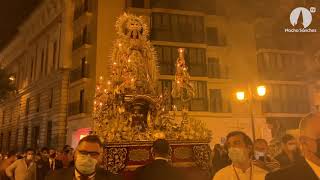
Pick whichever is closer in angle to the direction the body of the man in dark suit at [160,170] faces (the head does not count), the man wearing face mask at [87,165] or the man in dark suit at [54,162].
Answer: the man in dark suit

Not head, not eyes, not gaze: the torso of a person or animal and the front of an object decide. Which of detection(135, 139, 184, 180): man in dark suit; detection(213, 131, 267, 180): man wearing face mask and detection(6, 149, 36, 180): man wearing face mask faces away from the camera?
the man in dark suit

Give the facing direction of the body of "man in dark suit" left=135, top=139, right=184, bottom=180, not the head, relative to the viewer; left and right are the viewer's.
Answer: facing away from the viewer

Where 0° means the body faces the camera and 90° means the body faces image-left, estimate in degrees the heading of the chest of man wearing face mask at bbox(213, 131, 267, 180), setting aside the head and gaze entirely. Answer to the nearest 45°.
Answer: approximately 45°

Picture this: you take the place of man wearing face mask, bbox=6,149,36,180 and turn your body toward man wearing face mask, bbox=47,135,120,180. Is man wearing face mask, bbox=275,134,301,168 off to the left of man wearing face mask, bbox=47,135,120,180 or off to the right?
left

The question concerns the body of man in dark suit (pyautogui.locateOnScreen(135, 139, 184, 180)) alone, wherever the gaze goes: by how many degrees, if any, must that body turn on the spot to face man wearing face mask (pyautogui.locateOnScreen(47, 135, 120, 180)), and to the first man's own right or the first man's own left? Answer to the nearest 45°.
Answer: approximately 135° to the first man's own left

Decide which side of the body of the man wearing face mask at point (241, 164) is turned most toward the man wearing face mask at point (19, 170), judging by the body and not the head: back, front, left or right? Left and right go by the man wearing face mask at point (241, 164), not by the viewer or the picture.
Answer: right

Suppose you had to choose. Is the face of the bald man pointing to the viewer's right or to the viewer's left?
to the viewer's left

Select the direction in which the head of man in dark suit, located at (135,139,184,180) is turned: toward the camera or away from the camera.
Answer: away from the camera

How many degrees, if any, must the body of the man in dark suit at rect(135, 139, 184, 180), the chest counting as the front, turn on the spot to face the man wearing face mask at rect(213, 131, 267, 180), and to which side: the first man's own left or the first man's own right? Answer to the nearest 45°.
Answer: approximately 135° to the first man's own right

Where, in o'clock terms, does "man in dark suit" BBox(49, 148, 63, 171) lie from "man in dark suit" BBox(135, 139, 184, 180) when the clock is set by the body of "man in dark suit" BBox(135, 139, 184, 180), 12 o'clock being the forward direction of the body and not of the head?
"man in dark suit" BBox(49, 148, 63, 171) is roughly at 11 o'clock from "man in dark suit" BBox(135, 139, 184, 180).
